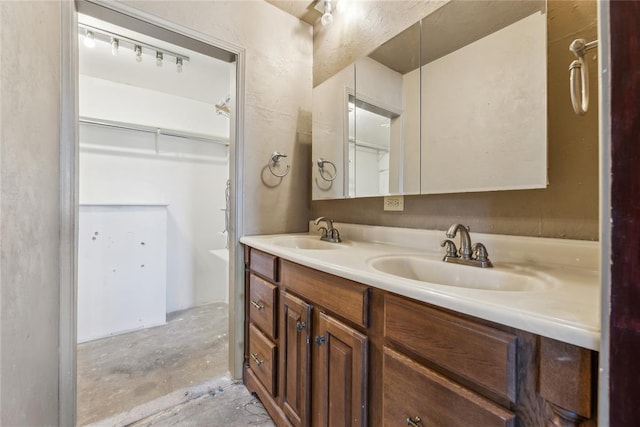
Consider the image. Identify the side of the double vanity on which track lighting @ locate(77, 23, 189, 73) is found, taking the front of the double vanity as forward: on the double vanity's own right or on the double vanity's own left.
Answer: on the double vanity's own right

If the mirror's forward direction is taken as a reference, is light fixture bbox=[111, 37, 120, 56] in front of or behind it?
in front

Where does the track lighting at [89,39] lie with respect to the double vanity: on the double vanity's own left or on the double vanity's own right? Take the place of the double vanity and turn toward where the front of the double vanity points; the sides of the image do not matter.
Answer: on the double vanity's own right

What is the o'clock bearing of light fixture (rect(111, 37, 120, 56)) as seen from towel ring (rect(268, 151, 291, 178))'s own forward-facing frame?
The light fixture is roughly at 5 o'clock from the towel ring.

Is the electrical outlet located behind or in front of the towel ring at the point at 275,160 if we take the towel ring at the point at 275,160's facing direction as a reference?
in front

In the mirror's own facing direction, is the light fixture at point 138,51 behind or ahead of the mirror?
ahead

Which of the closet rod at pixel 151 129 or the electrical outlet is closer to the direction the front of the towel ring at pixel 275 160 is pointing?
the electrical outlet

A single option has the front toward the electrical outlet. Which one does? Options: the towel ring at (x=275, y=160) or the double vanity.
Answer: the towel ring

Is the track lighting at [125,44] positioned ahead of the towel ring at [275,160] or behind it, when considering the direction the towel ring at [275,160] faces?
behind

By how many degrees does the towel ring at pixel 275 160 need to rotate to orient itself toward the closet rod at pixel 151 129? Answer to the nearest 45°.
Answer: approximately 180°
